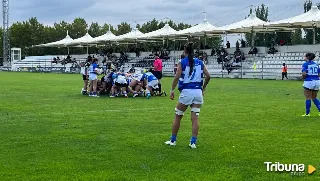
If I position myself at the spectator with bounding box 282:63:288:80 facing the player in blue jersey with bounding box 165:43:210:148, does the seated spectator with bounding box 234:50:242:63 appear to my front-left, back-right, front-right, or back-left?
back-right

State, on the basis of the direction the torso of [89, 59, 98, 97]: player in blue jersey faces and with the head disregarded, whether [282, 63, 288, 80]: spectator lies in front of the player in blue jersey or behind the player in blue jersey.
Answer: in front

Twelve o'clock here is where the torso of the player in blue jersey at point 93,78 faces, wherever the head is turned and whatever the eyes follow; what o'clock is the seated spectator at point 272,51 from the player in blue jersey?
The seated spectator is roughly at 1 o'clock from the player in blue jersey.
